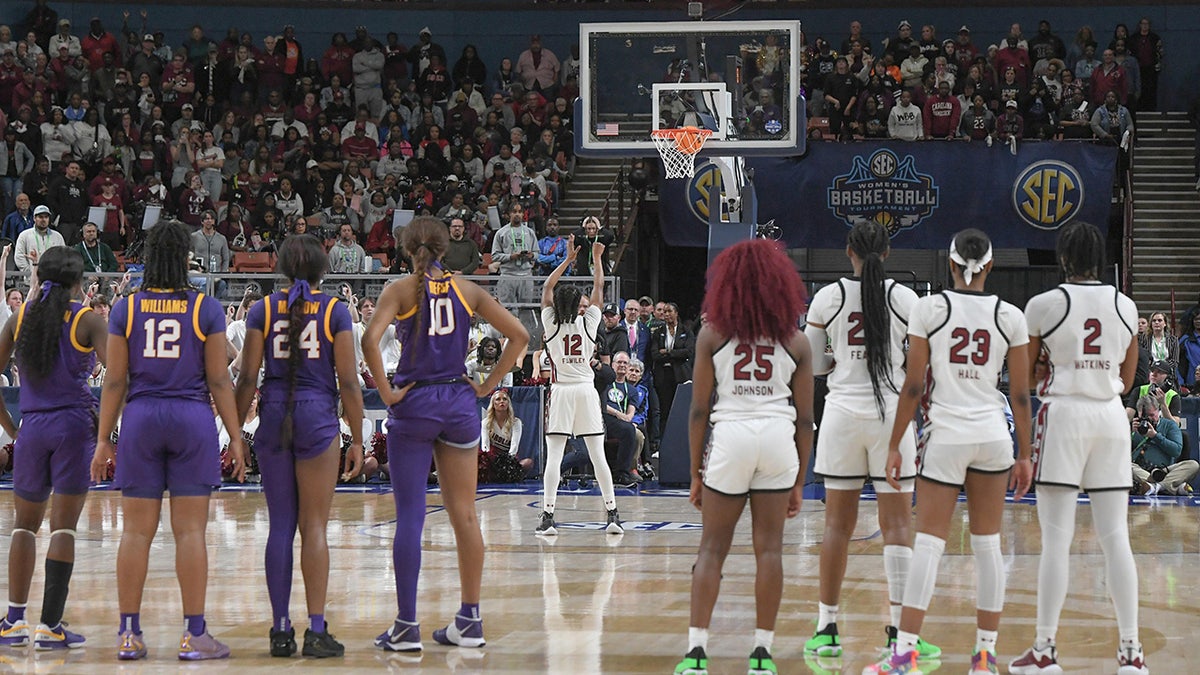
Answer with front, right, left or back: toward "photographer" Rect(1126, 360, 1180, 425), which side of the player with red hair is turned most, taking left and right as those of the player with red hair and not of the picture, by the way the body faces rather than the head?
front

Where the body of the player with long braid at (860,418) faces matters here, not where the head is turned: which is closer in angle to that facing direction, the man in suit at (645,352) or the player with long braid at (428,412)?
the man in suit

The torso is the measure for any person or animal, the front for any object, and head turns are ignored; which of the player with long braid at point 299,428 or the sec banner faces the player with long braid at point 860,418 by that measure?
the sec banner

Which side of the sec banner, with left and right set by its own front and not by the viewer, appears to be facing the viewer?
front

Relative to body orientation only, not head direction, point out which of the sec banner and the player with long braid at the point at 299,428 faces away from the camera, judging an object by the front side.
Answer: the player with long braid

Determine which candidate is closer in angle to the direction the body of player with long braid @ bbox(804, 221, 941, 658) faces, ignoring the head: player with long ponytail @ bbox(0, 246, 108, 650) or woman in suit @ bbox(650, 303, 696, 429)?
the woman in suit

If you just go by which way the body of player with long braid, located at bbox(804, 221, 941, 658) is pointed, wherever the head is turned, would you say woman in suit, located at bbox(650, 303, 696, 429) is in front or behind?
in front

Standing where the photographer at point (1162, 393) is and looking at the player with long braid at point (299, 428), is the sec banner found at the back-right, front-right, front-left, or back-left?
back-right

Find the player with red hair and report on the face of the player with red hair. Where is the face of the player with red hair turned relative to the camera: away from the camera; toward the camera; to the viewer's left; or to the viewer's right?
away from the camera

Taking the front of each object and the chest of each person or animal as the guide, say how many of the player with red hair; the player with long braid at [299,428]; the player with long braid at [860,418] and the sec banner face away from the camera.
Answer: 3

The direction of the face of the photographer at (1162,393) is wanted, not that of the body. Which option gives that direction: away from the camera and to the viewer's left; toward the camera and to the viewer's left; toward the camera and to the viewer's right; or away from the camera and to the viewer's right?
toward the camera and to the viewer's left

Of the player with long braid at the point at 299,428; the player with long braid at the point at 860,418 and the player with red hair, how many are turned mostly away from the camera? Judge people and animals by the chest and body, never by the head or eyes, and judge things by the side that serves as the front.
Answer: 3

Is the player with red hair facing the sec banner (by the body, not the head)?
yes

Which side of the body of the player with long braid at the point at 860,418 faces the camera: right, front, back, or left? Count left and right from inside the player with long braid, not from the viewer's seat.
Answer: back

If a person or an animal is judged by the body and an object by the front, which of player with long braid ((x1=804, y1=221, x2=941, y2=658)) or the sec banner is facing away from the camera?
the player with long braid

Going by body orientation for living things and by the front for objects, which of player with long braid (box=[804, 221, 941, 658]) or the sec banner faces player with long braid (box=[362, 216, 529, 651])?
the sec banner

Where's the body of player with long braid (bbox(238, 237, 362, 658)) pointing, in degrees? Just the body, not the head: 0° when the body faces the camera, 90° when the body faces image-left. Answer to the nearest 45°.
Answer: approximately 180°

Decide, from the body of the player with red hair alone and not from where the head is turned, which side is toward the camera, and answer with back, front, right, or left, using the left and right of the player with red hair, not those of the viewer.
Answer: back

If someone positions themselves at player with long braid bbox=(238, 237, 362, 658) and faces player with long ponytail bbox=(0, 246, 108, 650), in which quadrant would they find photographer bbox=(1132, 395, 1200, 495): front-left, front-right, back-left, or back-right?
back-right
